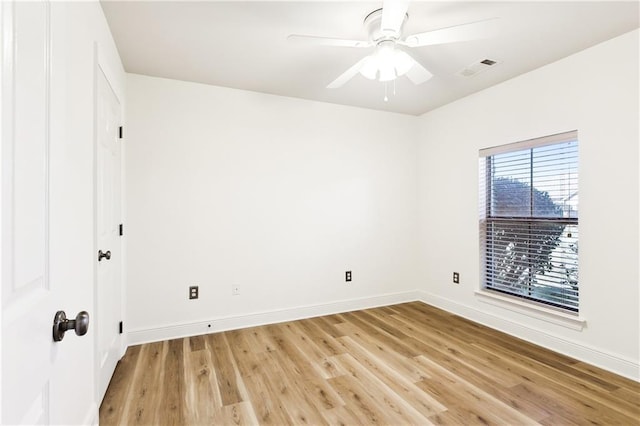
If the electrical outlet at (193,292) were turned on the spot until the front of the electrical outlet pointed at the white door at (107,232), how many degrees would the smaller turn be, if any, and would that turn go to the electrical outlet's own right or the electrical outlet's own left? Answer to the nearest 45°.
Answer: approximately 45° to the electrical outlet's own right

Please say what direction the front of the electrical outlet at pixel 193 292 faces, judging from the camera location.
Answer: facing the viewer

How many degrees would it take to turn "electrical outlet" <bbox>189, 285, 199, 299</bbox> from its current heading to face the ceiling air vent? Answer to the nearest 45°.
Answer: approximately 45° to its left

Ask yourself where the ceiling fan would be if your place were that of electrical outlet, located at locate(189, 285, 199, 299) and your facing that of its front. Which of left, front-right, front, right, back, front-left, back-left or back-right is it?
front-left

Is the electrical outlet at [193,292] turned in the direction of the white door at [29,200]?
yes

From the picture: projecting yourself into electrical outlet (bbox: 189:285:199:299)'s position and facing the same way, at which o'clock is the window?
The window is roughly at 10 o'clock from the electrical outlet.

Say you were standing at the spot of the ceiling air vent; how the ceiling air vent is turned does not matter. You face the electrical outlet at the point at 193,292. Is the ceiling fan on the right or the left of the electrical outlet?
left
